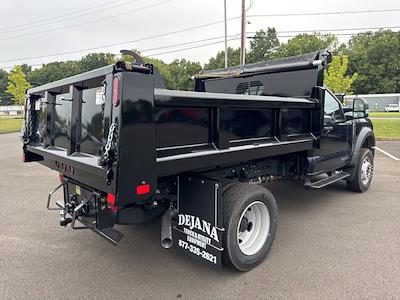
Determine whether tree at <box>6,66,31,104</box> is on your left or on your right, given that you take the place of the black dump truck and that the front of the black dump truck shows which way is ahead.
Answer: on your left

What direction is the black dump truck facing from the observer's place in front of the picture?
facing away from the viewer and to the right of the viewer
